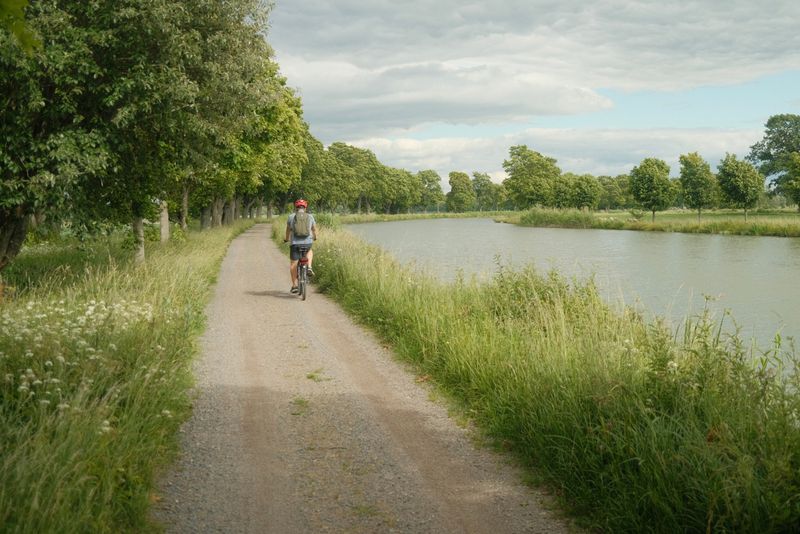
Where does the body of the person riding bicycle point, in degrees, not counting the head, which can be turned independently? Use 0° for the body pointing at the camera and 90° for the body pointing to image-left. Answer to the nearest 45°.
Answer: approximately 180°
